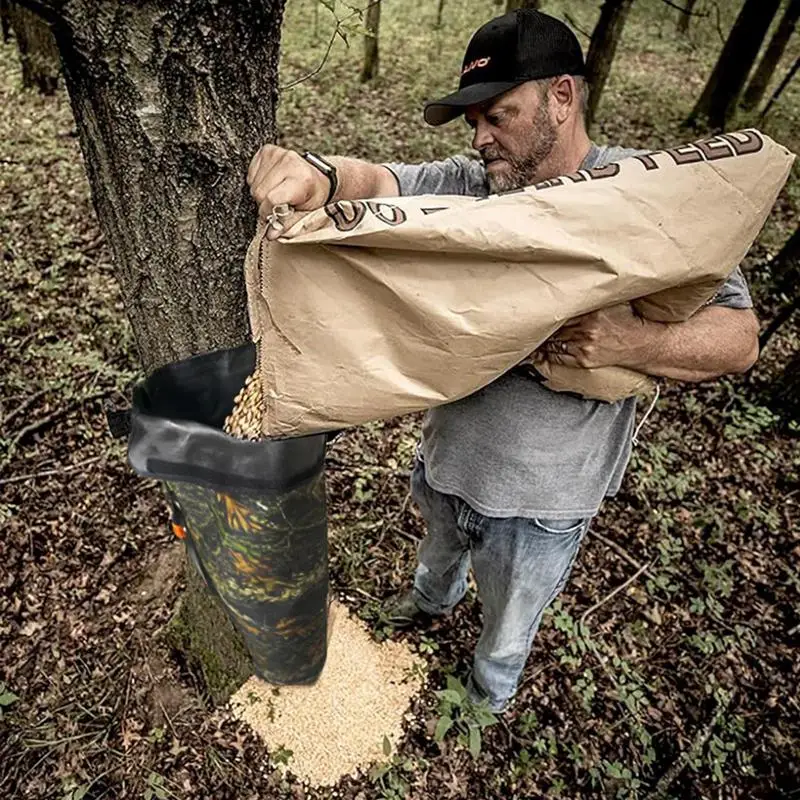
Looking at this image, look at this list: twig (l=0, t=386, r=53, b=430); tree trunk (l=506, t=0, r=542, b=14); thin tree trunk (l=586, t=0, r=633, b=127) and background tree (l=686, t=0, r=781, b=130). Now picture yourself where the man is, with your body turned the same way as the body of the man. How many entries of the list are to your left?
0

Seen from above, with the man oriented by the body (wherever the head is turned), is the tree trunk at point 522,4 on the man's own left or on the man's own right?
on the man's own right

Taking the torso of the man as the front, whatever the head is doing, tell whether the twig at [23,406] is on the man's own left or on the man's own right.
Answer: on the man's own right

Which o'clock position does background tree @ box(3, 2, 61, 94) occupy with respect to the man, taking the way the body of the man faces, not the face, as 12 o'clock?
The background tree is roughly at 3 o'clock from the man.

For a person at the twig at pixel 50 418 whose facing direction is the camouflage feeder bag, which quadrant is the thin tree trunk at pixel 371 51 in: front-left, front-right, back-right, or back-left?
back-left

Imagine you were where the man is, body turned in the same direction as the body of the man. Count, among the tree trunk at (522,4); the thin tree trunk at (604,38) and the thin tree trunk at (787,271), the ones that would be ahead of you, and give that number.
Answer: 0

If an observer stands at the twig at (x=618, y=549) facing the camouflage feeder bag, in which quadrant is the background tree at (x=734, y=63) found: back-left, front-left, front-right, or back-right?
back-right

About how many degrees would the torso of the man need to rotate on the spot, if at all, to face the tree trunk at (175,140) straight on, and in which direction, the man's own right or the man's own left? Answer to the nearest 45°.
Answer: approximately 45° to the man's own right

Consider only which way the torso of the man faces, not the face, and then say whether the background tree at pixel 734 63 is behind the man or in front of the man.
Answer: behind

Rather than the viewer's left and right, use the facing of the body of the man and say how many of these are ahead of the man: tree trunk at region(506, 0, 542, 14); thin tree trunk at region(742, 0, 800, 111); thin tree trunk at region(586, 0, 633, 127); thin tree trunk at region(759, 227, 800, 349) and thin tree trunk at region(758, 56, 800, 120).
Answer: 0

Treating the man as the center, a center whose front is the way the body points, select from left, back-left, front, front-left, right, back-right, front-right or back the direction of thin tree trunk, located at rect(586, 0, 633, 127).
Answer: back-right

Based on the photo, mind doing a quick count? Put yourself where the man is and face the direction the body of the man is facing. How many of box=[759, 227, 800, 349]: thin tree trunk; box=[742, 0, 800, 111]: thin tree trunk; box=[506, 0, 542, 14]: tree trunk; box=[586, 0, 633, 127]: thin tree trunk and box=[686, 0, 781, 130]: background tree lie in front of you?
0

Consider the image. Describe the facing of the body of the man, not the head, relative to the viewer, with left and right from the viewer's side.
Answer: facing the viewer and to the left of the viewer

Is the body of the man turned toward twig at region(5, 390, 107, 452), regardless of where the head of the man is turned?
no

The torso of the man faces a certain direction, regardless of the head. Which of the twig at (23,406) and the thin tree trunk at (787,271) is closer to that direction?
the twig
